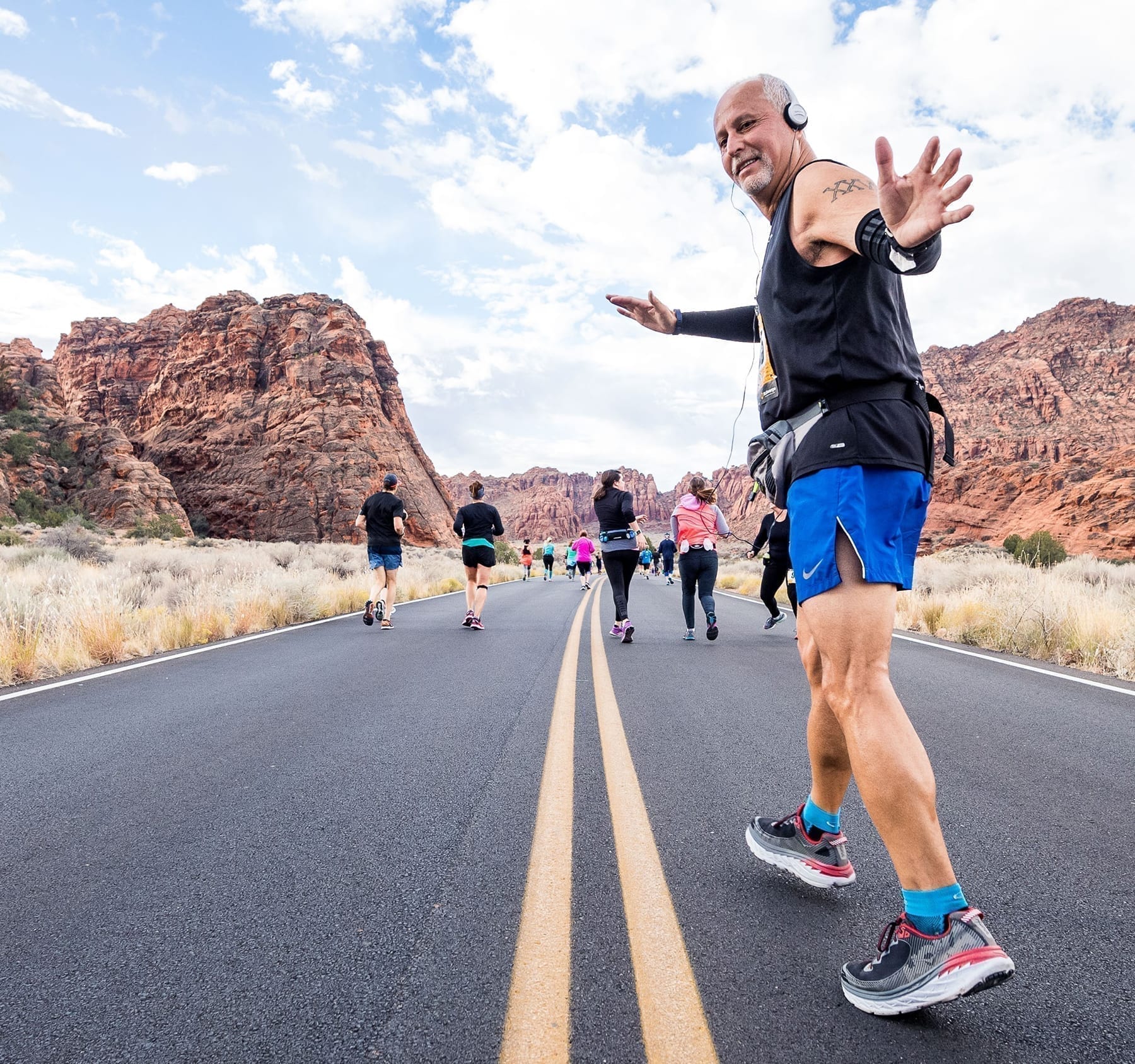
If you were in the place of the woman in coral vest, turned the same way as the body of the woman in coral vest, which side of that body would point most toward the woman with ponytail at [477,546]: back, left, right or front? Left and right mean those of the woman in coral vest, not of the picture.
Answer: left

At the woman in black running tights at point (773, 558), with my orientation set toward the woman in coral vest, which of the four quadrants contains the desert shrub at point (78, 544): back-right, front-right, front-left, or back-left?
front-right

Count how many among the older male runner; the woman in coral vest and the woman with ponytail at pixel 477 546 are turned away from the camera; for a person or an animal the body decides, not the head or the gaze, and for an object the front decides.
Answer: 2

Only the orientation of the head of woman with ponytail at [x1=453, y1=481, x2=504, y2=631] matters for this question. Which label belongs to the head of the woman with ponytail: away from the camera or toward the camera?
away from the camera

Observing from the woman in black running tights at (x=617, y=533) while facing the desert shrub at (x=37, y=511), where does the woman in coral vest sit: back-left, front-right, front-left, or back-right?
back-right

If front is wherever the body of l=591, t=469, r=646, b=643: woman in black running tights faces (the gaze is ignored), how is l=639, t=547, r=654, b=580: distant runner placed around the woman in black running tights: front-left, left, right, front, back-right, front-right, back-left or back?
front

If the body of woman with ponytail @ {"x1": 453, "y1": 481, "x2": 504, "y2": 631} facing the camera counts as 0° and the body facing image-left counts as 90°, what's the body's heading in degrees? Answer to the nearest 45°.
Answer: approximately 180°

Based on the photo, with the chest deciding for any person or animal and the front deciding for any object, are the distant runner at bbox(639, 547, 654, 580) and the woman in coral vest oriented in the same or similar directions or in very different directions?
same or similar directions

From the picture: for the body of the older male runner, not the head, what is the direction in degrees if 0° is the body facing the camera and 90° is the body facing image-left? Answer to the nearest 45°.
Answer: approximately 90°

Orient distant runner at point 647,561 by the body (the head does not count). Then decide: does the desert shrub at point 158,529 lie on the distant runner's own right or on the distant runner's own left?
on the distant runner's own left

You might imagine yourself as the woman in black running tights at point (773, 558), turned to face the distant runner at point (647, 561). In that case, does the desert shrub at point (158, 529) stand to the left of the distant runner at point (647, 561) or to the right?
left

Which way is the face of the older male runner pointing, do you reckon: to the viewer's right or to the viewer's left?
to the viewer's left

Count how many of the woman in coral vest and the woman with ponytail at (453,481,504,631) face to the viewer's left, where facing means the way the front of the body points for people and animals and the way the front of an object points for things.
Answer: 0

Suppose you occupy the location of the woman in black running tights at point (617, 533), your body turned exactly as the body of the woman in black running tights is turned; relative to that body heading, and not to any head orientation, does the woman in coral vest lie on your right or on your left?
on your right

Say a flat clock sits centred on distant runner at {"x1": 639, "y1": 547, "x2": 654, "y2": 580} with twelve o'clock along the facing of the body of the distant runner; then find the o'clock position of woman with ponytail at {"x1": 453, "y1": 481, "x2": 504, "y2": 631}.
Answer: The woman with ponytail is roughly at 6 o'clock from the distant runner.

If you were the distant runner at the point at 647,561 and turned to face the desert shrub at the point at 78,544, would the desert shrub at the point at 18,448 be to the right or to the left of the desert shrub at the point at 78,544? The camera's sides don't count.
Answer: right

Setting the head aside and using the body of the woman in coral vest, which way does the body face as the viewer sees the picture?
away from the camera
